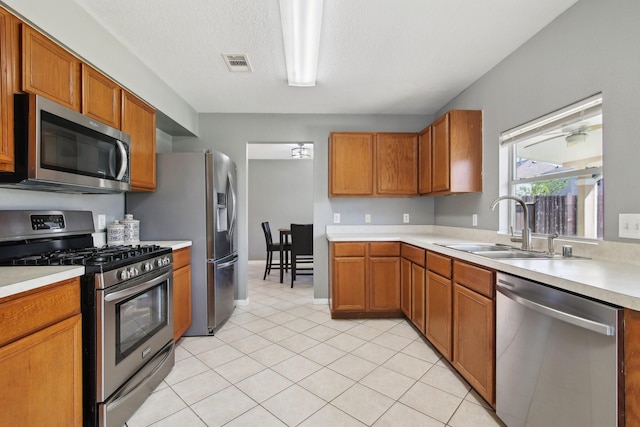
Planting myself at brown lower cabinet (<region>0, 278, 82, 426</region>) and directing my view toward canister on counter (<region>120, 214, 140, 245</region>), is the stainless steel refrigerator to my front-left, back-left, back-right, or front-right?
front-right

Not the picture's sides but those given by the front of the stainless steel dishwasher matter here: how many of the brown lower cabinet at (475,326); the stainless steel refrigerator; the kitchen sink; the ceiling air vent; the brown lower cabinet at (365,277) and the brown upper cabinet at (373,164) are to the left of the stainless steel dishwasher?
0

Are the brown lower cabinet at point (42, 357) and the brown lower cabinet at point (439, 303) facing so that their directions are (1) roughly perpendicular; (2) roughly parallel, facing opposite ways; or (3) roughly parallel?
roughly parallel, facing opposite ways

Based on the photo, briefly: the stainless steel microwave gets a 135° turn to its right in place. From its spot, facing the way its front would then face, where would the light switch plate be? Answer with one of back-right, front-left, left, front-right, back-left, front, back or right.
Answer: back-left

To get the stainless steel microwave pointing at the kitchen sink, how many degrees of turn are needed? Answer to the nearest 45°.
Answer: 0° — it already faces it

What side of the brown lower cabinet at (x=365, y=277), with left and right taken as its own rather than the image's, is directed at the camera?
front

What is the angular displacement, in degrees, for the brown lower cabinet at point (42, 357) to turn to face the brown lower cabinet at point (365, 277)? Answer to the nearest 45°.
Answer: approximately 45° to its left

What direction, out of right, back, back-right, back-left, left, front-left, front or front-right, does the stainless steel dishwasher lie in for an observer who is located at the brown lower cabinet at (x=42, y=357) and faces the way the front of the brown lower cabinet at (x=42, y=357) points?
front

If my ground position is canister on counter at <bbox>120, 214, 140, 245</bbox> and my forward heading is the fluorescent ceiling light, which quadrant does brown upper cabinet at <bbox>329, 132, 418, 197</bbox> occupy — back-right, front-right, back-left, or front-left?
front-left

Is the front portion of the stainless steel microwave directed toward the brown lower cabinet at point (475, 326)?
yes

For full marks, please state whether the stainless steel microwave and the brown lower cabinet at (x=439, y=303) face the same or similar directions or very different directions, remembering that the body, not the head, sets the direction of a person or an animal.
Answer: very different directions

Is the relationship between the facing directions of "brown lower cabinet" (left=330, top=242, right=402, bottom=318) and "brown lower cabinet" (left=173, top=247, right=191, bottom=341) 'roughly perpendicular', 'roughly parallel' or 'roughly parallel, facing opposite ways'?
roughly perpendicular

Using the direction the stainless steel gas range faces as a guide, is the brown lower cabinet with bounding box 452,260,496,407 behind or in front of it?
in front

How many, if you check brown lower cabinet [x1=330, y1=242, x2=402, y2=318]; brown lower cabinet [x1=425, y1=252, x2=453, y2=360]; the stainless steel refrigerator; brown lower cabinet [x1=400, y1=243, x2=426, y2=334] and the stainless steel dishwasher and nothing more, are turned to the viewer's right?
1

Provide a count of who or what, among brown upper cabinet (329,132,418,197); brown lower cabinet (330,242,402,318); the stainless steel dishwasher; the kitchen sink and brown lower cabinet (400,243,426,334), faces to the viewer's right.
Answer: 0

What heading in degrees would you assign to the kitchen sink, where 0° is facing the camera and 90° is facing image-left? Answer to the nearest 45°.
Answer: approximately 45°
